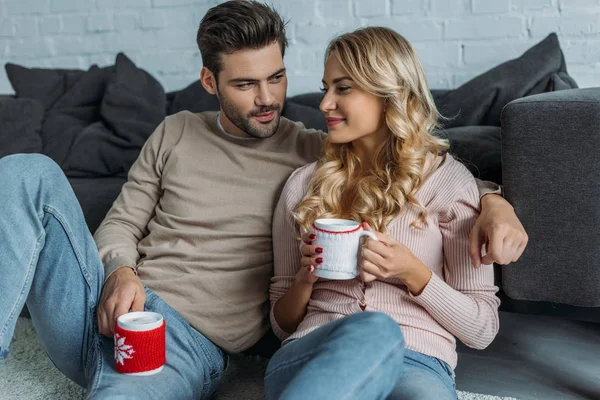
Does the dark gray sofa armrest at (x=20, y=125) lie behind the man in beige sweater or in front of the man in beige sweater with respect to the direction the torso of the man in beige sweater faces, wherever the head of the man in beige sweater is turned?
behind

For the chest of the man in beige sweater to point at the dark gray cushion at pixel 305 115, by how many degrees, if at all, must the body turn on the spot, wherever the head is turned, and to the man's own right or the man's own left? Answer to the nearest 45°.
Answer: approximately 180°

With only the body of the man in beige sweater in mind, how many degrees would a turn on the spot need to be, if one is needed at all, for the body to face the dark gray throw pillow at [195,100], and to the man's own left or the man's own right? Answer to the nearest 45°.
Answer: approximately 180°

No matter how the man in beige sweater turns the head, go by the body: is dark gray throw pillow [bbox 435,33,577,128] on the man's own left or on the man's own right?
on the man's own left

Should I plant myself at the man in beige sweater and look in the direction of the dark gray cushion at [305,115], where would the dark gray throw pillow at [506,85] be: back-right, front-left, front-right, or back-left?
front-right

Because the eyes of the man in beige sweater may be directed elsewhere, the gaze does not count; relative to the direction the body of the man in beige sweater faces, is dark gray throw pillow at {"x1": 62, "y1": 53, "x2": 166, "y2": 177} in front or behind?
behind

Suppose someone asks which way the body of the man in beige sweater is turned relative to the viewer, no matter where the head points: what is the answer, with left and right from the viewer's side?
facing the viewer

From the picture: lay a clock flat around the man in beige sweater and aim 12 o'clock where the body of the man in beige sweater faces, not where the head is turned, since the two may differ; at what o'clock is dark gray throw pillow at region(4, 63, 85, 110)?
The dark gray throw pillow is roughly at 5 o'clock from the man in beige sweater.

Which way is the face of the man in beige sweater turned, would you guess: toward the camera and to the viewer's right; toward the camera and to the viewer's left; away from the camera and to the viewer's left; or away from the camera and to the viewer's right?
toward the camera and to the viewer's right

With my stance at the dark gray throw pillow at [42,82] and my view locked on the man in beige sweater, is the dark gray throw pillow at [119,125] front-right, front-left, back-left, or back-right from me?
front-left

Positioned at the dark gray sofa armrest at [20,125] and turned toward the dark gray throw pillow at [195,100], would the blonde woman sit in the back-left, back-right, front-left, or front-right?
front-right
